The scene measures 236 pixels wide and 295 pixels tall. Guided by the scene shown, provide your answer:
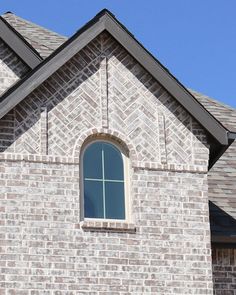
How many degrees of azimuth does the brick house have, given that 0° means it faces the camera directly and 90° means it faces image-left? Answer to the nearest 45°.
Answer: approximately 0°
